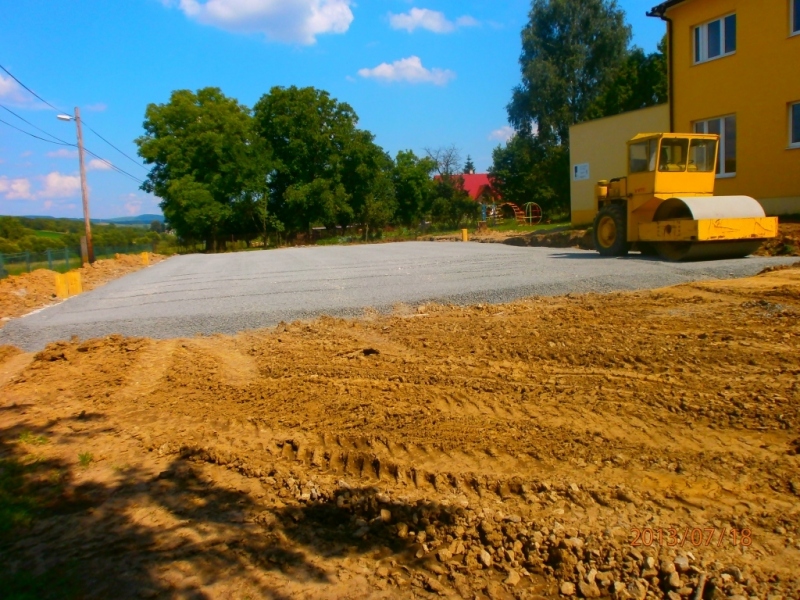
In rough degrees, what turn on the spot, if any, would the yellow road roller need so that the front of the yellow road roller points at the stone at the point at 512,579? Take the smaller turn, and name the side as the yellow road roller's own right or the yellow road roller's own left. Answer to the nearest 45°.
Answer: approximately 45° to the yellow road roller's own right

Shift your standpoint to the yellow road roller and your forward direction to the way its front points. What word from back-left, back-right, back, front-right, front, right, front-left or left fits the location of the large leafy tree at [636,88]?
back-left

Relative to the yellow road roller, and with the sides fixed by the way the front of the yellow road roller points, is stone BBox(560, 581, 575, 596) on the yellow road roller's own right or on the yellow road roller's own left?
on the yellow road roller's own right

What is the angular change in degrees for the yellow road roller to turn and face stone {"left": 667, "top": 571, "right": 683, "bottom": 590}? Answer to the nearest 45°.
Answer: approximately 45° to its right

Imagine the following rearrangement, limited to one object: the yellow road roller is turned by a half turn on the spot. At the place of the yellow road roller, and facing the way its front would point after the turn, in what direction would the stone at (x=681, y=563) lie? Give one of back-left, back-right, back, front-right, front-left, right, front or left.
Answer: back-left

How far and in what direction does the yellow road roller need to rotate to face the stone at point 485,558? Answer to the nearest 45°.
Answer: approximately 45° to its right

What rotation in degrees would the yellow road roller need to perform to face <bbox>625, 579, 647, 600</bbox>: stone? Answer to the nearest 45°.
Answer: approximately 45° to its right

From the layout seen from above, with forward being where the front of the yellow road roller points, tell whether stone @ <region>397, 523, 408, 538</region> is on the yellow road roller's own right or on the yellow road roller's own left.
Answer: on the yellow road roller's own right

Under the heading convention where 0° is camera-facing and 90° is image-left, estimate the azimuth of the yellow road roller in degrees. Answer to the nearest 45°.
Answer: approximately 315°

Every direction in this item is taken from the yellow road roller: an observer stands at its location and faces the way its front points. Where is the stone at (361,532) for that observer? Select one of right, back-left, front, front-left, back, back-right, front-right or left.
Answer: front-right
